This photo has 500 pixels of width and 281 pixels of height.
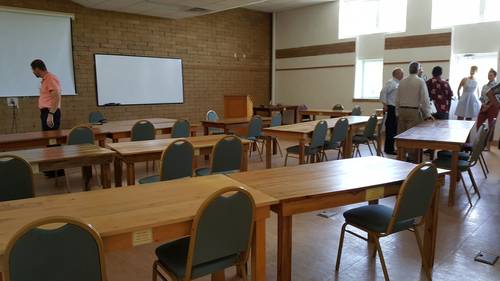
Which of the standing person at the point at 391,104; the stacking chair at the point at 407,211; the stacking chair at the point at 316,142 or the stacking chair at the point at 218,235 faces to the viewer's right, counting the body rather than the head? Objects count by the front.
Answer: the standing person

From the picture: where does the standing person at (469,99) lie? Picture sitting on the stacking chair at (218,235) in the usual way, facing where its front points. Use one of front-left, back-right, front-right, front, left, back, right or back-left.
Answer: right

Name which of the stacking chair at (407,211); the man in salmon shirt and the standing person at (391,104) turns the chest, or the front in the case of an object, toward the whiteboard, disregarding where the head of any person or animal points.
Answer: the stacking chair

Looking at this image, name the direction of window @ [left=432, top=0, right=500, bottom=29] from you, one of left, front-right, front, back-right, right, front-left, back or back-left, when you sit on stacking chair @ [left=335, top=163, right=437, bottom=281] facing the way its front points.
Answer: front-right

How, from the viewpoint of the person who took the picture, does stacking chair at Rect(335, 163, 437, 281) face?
facing away from the viewer and to the left of the viewer

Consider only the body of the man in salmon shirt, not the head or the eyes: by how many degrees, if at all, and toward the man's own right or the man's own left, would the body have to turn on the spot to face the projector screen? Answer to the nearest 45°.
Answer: approximately 90° to the man's own right

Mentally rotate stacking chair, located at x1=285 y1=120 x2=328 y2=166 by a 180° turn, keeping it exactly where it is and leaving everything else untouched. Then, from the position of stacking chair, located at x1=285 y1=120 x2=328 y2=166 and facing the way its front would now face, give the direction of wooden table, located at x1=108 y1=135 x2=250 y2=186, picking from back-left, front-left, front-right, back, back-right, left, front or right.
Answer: back-right

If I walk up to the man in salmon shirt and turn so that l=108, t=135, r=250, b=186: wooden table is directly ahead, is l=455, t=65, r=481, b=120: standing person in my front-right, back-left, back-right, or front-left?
front-left

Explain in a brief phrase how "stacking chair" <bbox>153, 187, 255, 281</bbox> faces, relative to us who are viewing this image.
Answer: facing away from the viewer and to the left of the viewer

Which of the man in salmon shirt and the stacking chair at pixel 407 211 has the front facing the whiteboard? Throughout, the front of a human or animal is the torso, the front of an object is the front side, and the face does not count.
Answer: the stacking chair

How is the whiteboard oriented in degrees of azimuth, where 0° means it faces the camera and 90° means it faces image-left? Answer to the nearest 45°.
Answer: approximately 315°

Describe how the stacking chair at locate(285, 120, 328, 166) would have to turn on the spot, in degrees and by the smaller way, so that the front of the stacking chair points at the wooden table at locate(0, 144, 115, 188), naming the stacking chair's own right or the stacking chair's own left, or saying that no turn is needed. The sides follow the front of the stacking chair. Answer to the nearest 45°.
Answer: approximately 45° to the stacking chair's own left
